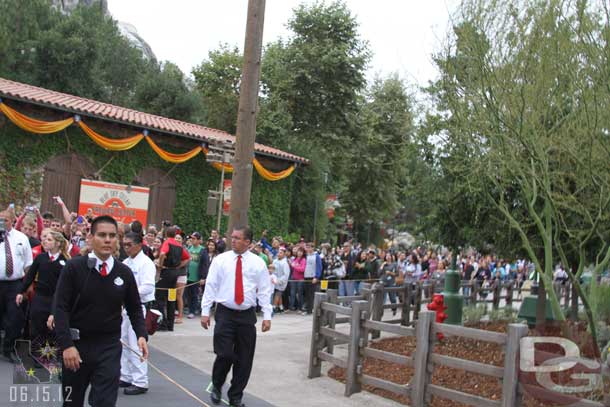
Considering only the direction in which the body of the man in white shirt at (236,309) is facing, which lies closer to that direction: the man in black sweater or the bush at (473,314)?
the man in black sweater

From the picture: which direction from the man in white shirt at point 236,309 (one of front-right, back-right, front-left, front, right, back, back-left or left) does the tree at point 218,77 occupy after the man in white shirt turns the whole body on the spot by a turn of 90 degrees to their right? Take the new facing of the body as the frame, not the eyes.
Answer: right

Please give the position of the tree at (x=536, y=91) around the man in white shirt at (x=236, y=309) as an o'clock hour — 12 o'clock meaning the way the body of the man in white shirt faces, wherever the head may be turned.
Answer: The tree is roughly at 9 o'clock from the man in white shirt.

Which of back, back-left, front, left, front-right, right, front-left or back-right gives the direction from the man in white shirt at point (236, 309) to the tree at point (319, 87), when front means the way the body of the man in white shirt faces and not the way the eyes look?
back

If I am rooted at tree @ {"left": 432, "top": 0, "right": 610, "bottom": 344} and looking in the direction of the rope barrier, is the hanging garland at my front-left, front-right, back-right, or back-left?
front-right

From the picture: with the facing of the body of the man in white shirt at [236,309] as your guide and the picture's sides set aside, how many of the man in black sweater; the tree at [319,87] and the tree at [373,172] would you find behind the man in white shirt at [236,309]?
2

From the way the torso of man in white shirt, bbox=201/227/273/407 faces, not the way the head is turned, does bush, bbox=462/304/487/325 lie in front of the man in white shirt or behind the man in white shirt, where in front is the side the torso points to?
behind

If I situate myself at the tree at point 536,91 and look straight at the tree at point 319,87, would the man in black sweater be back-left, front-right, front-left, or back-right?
back-left

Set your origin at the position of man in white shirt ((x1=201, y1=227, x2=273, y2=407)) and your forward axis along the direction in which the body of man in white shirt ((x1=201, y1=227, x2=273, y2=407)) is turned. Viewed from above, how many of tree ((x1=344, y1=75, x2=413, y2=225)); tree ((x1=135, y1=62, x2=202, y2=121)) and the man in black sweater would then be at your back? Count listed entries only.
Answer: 2

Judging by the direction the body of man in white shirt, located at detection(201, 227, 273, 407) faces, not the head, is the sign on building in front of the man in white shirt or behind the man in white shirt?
behind

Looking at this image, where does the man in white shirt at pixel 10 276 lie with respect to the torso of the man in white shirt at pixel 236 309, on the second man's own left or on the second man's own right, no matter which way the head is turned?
on the second man's own right

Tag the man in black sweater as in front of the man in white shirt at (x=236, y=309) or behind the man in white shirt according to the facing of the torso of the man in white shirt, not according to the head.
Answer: in front

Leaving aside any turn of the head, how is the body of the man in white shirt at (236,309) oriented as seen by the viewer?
toward the camera

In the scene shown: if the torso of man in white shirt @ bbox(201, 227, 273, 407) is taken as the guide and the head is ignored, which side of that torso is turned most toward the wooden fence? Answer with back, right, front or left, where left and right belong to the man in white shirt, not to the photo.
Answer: left

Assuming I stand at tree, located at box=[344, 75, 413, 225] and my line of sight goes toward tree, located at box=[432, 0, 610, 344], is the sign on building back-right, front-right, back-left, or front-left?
front-right
